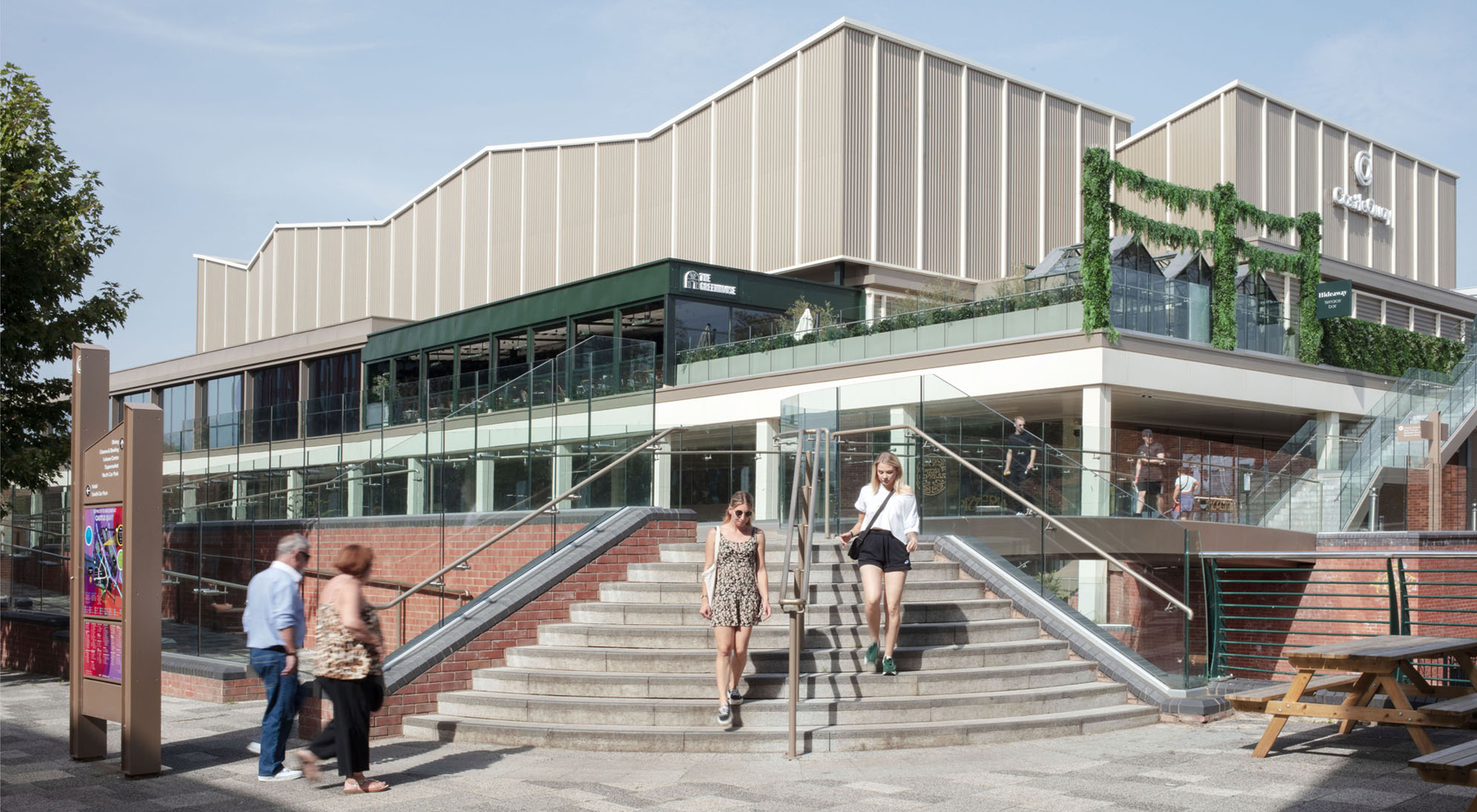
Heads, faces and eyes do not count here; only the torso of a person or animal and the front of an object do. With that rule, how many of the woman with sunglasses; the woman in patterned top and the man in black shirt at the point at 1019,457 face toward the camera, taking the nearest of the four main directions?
2

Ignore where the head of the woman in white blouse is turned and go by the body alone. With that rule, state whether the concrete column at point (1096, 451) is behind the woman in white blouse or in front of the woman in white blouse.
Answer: behind

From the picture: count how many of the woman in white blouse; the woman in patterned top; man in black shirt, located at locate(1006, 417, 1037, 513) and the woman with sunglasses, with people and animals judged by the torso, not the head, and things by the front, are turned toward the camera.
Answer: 3
